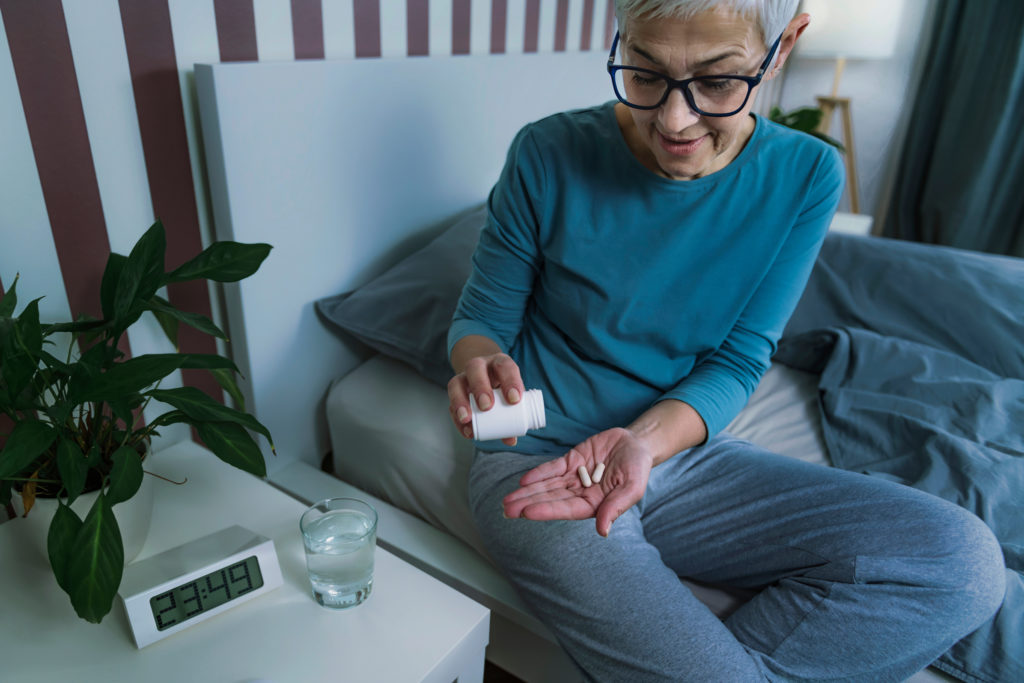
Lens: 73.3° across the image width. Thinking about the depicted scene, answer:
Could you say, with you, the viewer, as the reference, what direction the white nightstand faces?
facing the viewer and to the right of the viewer

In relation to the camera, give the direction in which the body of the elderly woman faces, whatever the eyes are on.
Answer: toward the camera

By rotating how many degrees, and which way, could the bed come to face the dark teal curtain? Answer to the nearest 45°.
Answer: approximately 90° to its left

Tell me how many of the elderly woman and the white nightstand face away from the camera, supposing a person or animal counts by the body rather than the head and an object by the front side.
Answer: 0

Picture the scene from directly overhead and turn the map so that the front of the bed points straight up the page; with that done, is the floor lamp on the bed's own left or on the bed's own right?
on the bed's own left

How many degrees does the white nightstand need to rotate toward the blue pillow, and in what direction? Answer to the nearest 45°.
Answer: approximately 90° to its left

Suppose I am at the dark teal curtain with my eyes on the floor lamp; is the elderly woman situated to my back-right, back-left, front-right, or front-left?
front-left

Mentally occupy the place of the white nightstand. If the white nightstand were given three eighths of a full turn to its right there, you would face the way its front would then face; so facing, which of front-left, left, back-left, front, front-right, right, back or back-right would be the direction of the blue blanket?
back

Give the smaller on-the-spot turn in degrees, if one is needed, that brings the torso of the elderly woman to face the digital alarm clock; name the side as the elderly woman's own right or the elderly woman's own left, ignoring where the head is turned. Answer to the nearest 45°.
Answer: approximately 45° to the elderly woman's own right

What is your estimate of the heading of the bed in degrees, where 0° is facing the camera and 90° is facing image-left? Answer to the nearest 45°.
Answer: approximately 315°
